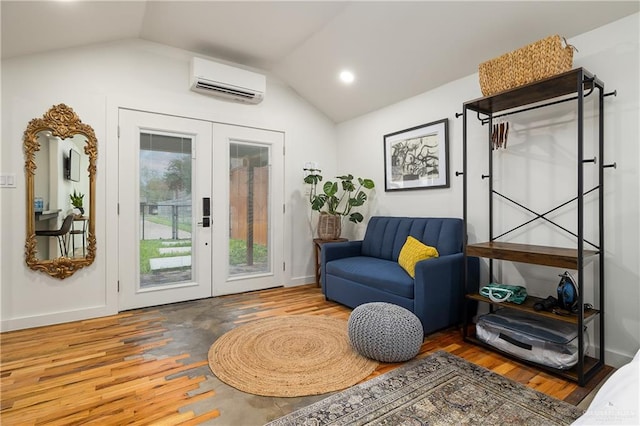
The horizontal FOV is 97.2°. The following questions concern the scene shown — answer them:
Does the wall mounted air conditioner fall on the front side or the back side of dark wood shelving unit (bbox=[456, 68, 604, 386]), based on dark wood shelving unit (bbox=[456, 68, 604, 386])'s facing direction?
on the front side

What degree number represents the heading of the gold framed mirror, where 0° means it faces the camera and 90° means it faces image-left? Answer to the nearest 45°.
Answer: approximately 0°

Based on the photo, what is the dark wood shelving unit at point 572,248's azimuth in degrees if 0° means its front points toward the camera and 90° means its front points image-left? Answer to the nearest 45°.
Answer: approximately 45°

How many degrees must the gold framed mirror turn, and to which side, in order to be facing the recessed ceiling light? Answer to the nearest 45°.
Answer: approximately 45° to its left

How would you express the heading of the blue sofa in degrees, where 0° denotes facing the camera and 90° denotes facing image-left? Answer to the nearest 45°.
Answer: approximately 45°

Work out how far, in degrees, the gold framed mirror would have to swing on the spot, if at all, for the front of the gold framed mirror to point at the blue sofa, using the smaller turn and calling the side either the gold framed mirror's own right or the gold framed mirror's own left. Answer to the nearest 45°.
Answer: approximately 45° to the gold framed mirror's own left
